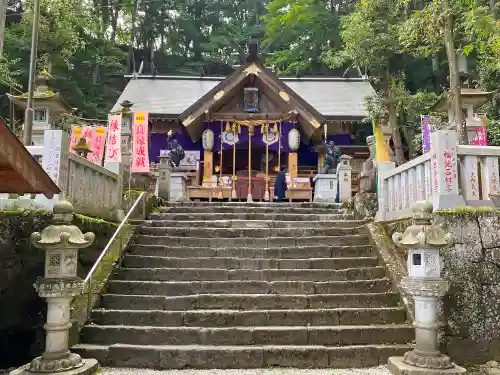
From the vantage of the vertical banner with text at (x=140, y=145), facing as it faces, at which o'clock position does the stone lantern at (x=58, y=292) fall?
The stone lantern is roughly at 12 o'clock from the vertical banner with text.

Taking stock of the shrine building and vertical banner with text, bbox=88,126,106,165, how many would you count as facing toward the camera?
2

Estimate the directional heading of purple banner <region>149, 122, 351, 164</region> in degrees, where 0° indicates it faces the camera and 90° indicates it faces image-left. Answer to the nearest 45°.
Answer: approximately 0°

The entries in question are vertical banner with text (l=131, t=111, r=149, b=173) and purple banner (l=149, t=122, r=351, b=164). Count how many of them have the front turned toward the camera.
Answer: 2

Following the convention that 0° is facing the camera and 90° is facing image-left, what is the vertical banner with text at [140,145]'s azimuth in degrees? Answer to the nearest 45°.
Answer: approximately 0°

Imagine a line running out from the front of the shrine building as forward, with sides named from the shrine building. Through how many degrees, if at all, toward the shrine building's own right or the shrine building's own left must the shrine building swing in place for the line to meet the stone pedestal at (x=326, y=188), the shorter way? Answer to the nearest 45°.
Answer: approximately 45° to the shrine building's own left

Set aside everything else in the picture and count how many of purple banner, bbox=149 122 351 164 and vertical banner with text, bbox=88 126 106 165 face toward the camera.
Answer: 2
